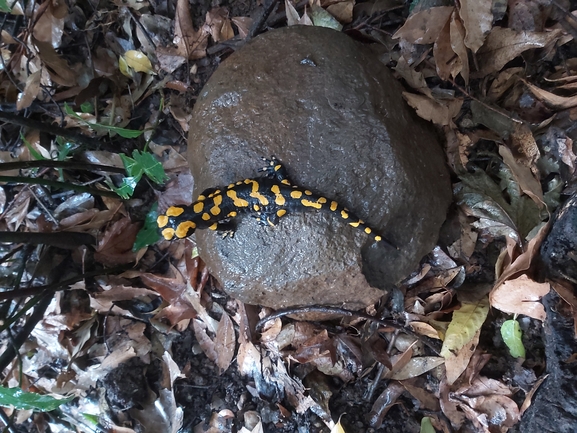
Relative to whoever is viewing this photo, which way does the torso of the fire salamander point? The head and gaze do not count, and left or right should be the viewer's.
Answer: facing to the left of the viewer

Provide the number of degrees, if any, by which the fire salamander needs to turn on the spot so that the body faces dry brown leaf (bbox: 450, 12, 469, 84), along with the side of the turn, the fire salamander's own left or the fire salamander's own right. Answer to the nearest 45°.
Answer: approximately 135° to the fire salamander's own right

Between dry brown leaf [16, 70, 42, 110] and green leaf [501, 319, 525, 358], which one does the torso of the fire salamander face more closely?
the dry brown leaf

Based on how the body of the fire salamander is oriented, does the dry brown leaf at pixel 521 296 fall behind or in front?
behind

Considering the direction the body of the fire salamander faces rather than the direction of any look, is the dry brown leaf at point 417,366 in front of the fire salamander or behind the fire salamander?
behind

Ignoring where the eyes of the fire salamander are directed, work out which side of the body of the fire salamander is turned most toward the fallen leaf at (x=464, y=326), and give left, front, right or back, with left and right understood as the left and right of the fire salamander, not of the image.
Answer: back

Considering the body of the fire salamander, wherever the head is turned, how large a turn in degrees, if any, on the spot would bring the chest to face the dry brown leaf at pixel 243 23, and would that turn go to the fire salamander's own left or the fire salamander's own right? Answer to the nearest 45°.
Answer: approximately 90° to the fire salamander's own right

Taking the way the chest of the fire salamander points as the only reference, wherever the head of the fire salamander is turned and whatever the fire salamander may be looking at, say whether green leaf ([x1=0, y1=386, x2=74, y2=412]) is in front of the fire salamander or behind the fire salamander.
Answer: in front

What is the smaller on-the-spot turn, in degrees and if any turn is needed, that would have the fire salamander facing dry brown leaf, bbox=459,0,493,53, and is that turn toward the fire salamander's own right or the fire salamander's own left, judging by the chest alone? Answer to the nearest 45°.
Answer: approximately 135° to the fire salamander's own right

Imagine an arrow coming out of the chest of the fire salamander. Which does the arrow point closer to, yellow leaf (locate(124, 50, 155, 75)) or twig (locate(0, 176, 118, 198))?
the twig

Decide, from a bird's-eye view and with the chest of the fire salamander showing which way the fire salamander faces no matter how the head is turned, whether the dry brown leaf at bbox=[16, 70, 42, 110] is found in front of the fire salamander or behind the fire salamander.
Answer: in front
